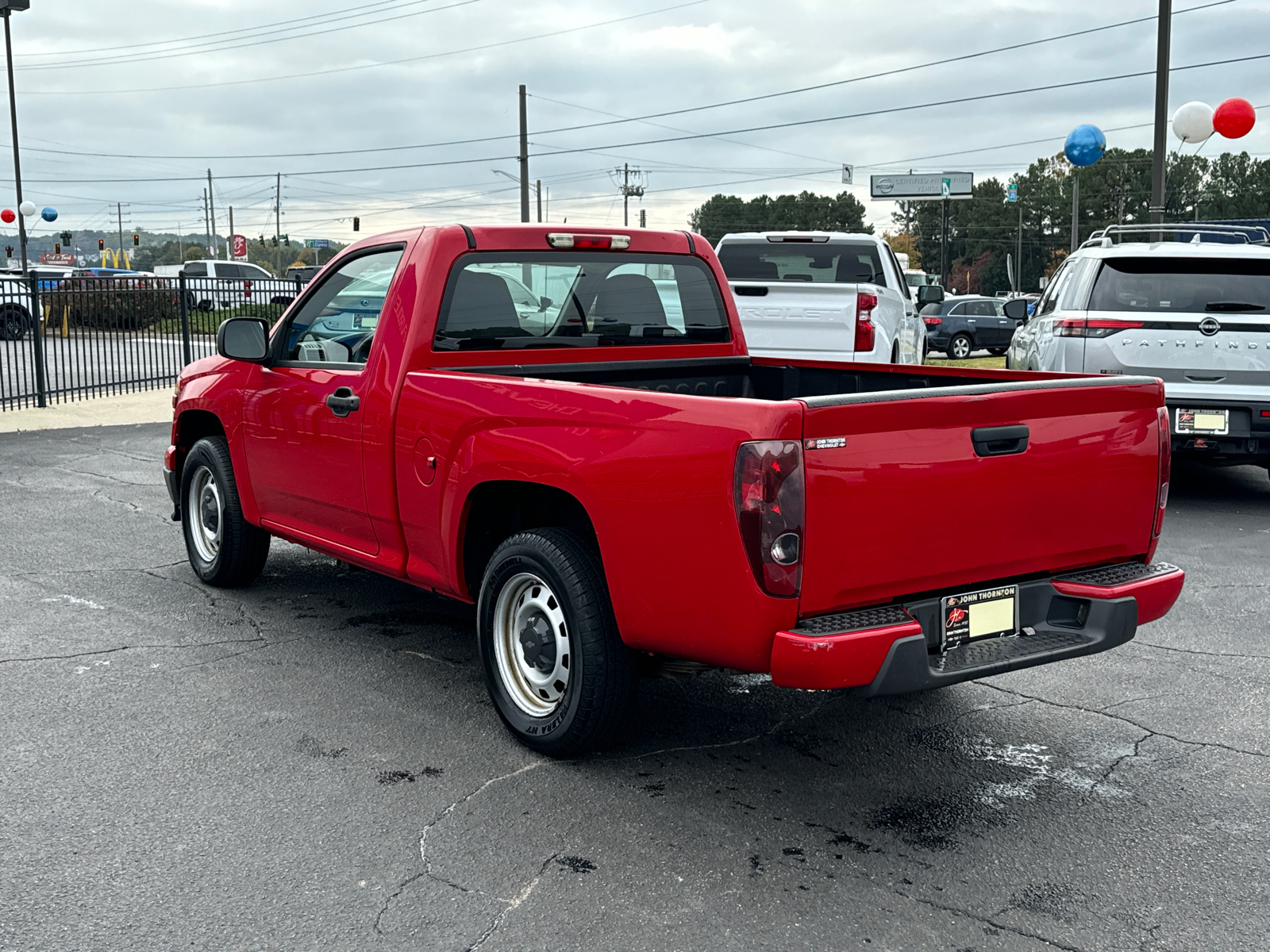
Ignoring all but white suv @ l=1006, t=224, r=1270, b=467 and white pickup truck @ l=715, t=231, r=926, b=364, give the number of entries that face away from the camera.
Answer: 2

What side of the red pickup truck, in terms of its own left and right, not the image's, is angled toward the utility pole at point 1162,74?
right

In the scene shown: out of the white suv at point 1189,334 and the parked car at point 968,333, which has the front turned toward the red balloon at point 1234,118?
the white suv

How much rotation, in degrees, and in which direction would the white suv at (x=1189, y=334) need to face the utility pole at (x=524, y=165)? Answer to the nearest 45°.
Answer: approximately 45° to its left

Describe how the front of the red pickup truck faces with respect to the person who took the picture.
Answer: facing away from the viewer and to the left of the viewer

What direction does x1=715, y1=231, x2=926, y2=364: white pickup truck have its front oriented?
away from the camera

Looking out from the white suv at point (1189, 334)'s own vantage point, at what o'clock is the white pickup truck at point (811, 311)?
The white pickup truck is roughly at 10 o'clock from the white suv.

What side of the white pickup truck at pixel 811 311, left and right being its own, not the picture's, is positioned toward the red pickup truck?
back

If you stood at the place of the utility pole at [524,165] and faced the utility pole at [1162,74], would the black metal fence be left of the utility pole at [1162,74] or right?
right

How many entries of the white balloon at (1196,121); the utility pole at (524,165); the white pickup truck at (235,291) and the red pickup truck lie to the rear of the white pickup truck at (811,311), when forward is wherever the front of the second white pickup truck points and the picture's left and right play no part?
1

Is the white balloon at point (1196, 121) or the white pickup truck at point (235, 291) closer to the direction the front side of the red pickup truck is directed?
the white pickup truck

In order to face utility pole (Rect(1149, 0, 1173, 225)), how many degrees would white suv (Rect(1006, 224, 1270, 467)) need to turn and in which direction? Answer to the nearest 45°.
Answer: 0° — it already faces it

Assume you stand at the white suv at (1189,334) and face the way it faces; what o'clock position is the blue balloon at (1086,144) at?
The blue balloon is roughly at 12 o'clock from the white suv.

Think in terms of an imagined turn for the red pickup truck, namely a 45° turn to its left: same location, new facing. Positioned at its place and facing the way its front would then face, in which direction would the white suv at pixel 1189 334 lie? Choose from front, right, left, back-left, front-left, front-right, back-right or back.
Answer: back-right

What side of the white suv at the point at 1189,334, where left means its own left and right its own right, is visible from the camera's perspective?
back
